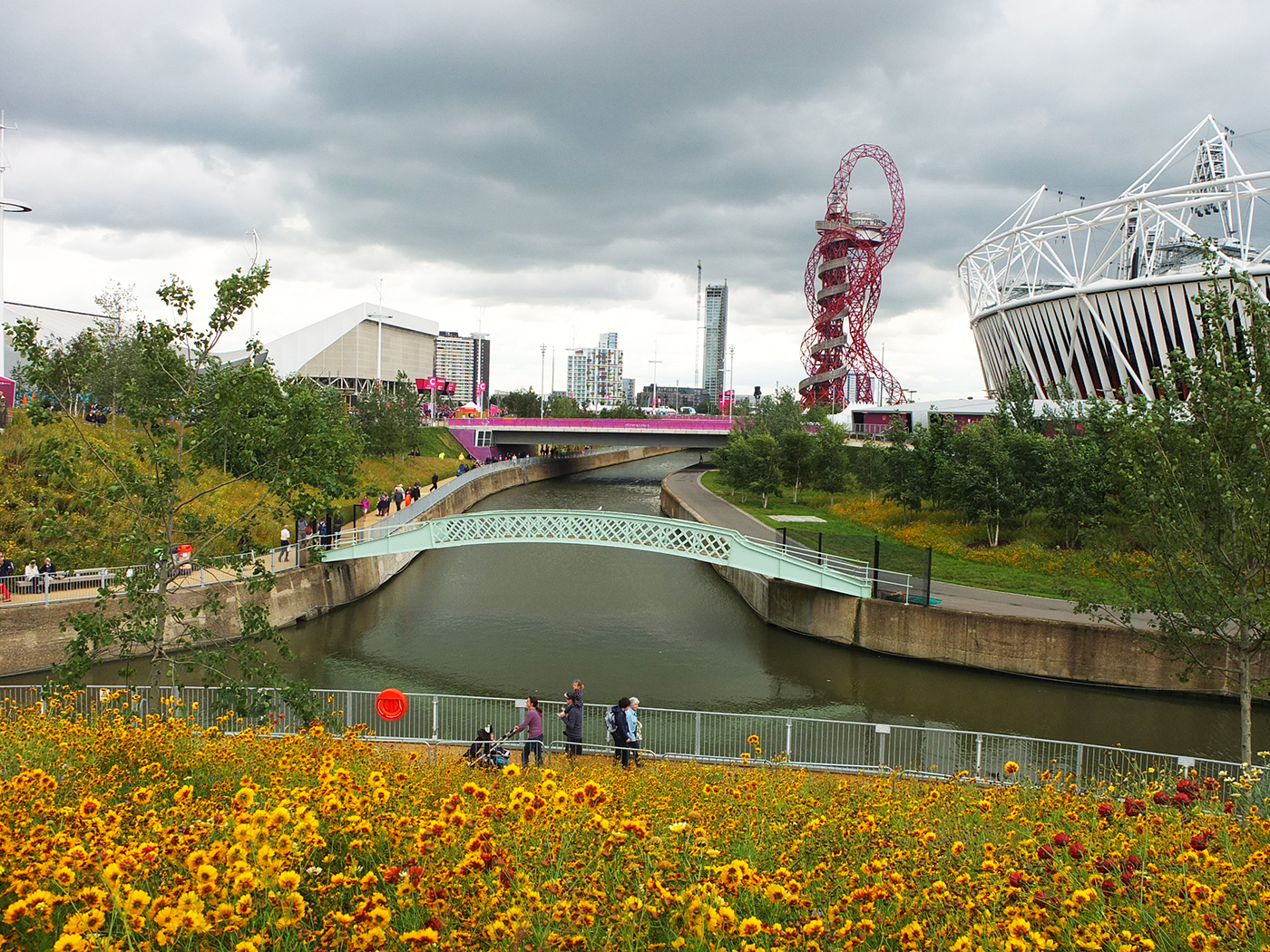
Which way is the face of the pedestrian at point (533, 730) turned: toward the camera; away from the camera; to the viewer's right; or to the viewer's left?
to the viewer's left

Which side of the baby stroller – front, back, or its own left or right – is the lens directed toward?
left

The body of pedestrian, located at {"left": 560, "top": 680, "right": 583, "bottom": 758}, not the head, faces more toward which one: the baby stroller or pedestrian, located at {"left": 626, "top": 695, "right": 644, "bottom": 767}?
the baby stroller

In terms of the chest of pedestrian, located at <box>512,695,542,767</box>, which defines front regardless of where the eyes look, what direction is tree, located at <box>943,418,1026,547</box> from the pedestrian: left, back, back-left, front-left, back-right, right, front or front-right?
back-right

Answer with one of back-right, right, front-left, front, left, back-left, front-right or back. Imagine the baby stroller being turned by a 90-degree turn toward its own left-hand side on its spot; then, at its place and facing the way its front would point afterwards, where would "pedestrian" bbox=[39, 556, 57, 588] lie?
back-right

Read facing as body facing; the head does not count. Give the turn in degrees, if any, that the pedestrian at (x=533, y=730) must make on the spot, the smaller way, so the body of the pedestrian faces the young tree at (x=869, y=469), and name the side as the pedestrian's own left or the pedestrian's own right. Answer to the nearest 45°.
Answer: approximately 135° to the pedestrian's own right

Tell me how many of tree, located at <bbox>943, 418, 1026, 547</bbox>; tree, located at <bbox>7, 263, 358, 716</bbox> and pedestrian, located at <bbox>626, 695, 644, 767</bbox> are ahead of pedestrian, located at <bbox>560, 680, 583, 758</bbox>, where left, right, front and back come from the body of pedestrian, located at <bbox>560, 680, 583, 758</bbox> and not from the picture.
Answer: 1

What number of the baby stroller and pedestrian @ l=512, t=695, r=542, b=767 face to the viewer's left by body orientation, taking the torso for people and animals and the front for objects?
2

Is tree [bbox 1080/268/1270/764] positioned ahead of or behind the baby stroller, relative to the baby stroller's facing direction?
behind

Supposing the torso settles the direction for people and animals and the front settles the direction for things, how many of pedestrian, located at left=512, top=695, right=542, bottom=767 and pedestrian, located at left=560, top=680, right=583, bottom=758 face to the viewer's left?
2

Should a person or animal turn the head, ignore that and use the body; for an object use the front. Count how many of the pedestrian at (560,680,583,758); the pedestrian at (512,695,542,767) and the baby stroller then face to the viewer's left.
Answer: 3

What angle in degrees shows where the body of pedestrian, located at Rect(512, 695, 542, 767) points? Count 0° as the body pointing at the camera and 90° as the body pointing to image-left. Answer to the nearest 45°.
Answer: approximately 90°

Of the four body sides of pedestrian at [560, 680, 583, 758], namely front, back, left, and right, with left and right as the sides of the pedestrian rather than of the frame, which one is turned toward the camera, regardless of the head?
left
